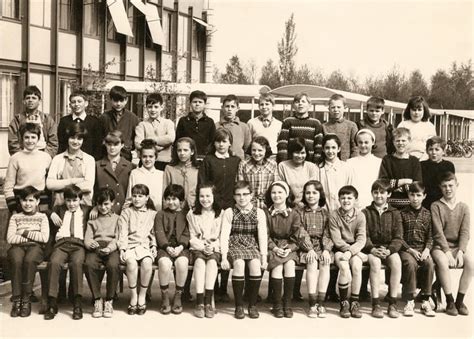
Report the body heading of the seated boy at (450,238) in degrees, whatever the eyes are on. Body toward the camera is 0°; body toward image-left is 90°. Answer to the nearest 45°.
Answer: approximately 0°

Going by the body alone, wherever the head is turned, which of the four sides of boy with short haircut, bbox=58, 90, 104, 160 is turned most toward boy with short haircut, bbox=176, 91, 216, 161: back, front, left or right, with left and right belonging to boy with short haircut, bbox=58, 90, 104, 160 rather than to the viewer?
left

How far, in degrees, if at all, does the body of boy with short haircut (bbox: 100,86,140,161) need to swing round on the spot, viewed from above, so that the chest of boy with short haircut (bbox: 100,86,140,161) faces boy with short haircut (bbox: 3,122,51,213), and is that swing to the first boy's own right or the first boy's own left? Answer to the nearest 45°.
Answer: approximately 45° to the first boy's own right

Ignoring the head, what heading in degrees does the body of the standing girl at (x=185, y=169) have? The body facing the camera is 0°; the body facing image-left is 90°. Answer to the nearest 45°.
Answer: approximately 0°
